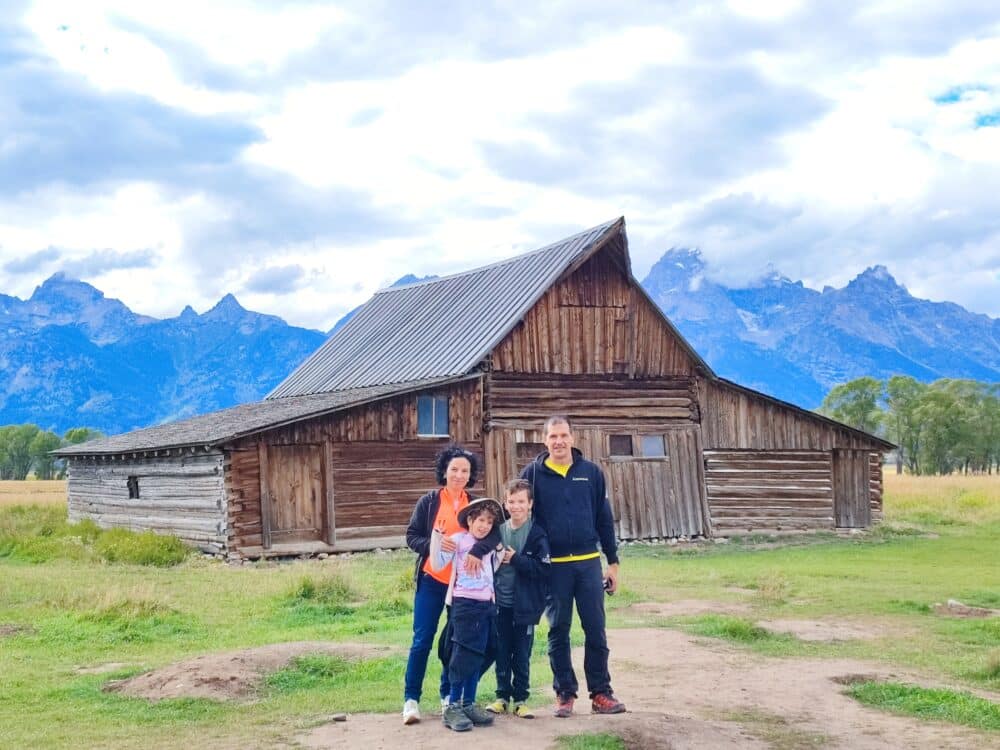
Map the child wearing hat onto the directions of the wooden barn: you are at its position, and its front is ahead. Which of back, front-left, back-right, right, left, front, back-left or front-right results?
front-right

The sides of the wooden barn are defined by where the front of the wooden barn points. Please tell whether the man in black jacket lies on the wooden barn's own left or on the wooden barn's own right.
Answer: on the wooden barn's own right

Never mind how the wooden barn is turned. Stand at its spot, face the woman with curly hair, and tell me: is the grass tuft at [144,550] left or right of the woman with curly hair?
right

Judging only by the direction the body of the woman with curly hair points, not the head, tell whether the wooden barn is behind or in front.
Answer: behind

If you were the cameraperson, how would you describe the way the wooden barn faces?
facing the viewer and to the right of the viewer

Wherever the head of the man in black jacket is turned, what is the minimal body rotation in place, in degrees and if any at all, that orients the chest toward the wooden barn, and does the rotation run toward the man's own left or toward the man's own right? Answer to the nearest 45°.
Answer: approximately 180°

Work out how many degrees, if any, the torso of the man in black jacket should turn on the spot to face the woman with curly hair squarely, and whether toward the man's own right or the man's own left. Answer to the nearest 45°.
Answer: approximately 90° to the man's own right

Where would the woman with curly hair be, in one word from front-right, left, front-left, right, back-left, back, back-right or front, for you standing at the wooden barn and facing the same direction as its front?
front-right

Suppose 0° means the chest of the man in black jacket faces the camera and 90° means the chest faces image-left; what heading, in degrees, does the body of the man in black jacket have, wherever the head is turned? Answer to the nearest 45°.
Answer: approximately 0°

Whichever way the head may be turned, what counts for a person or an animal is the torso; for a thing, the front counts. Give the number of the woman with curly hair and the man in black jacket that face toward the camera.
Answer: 2
